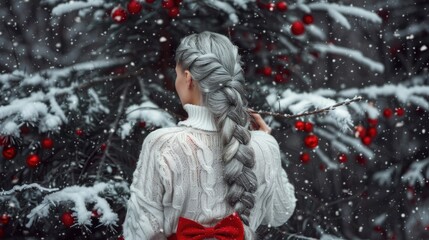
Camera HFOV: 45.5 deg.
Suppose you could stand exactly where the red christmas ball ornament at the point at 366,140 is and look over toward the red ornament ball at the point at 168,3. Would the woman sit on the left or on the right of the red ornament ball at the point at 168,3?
left

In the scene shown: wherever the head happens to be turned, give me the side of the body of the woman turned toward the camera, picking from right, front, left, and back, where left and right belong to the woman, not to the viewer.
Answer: back

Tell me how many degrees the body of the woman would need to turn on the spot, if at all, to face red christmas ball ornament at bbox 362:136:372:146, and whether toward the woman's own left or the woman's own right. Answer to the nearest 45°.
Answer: approximately 45° to the woman's own right

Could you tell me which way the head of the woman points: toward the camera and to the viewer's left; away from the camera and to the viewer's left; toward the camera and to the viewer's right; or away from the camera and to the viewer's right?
away from the camera and to the viewer's left

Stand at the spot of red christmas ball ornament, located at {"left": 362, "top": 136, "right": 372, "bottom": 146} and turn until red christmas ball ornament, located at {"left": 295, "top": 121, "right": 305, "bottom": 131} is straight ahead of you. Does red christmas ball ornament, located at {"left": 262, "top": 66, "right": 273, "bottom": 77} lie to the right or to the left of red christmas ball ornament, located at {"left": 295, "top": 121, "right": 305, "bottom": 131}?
right

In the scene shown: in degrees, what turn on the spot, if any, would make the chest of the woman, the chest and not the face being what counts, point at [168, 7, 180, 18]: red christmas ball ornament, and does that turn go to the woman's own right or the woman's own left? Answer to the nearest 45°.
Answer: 0° — they already face it
